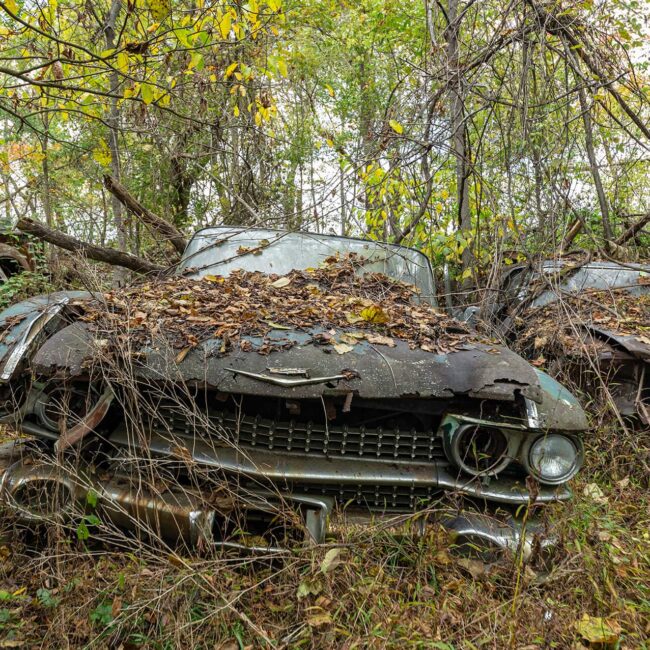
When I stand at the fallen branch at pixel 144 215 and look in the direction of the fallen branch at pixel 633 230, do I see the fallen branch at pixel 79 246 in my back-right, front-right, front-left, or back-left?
back-right

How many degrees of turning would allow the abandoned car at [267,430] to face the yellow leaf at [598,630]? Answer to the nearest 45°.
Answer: approximately 45° to its left

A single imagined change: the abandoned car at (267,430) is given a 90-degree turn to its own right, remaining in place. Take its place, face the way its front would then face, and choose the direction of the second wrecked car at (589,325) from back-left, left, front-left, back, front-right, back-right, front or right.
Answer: back-right

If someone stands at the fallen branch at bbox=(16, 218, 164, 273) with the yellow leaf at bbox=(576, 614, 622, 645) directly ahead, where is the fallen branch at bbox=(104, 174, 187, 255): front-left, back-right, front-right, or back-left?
back-left

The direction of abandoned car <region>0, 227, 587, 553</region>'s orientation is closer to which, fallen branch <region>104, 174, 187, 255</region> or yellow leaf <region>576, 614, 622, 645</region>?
the yellow leaf

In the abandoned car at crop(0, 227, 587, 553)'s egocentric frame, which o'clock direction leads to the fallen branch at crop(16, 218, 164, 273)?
The fallen branch is roughly at 5 o'clock from the abandoned car.

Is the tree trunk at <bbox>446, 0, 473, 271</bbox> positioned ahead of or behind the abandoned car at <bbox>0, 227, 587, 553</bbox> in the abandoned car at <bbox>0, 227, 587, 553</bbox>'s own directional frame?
behind

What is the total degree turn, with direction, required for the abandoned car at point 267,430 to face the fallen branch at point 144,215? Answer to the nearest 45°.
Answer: approximately 180°

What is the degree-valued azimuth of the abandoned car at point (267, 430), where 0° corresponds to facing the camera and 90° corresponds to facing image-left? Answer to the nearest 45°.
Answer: approximately 0°
